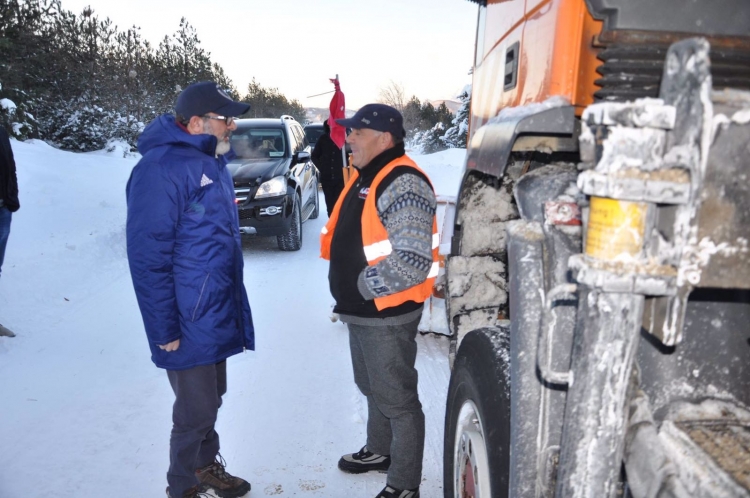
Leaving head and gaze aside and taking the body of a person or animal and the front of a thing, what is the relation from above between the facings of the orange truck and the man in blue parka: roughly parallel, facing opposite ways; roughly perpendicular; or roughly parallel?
roughly perpendicular

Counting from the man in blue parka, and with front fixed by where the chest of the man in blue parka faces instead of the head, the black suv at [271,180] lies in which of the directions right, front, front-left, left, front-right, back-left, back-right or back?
left

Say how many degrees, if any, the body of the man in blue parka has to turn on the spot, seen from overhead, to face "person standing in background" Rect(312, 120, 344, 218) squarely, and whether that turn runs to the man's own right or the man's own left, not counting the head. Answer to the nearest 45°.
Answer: approximately 90° to the man's own left

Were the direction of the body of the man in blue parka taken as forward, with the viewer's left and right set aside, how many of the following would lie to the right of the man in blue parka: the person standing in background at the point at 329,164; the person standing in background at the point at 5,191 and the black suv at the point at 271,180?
0

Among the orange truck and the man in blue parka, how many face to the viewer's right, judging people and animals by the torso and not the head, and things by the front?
1

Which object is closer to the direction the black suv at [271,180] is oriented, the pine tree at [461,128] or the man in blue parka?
the man in blue parka

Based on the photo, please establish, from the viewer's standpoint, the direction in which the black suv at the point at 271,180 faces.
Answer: facing the viewer and to the left of the viewer

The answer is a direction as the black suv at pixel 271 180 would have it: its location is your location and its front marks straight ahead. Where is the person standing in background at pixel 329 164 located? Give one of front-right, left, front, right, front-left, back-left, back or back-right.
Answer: left

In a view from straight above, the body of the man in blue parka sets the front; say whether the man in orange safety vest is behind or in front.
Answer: in front

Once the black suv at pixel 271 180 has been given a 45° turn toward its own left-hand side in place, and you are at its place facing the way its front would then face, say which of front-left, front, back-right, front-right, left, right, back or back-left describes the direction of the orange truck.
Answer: front

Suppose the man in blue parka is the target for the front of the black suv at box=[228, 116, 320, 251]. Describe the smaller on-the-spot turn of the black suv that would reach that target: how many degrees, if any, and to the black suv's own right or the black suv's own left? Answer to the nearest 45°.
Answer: approximately 45° to the black suv's own left

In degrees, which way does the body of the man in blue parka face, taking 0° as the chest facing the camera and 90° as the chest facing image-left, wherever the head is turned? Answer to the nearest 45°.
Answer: approximately 270°

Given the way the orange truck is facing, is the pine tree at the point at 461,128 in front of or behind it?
in front

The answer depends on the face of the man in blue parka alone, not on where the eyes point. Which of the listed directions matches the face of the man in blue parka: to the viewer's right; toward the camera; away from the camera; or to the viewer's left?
to the viewer's right

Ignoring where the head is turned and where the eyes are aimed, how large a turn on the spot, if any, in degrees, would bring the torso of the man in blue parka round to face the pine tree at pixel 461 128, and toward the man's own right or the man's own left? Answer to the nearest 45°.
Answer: approximately 45° to the man's own left
